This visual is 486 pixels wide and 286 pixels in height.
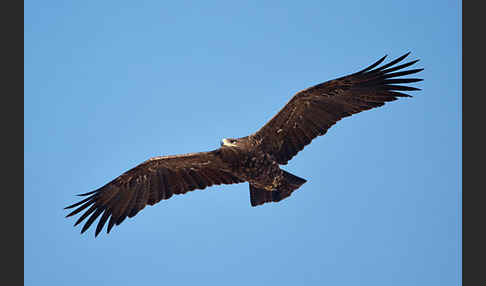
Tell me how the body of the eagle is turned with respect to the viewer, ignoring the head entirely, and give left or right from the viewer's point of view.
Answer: facing the viewer and to the left of the viewer
